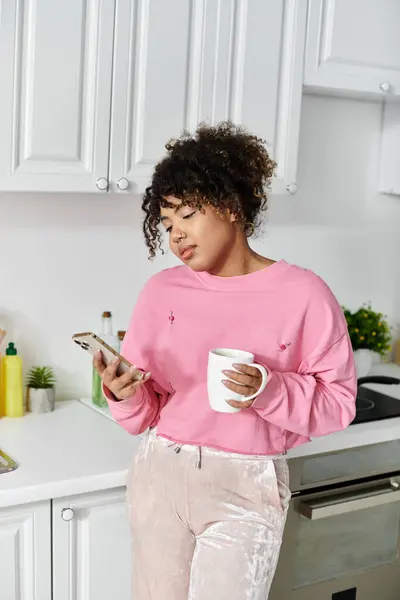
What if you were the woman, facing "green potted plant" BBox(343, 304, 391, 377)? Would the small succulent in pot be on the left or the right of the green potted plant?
left

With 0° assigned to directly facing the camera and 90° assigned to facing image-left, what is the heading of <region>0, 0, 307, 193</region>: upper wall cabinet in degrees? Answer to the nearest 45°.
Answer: approximately 0°

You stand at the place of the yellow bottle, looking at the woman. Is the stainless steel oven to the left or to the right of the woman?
left

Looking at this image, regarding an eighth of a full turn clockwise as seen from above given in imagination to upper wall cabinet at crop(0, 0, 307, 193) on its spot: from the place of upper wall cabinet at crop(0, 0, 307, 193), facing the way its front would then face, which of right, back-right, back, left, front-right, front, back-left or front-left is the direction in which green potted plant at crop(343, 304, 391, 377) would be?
back
